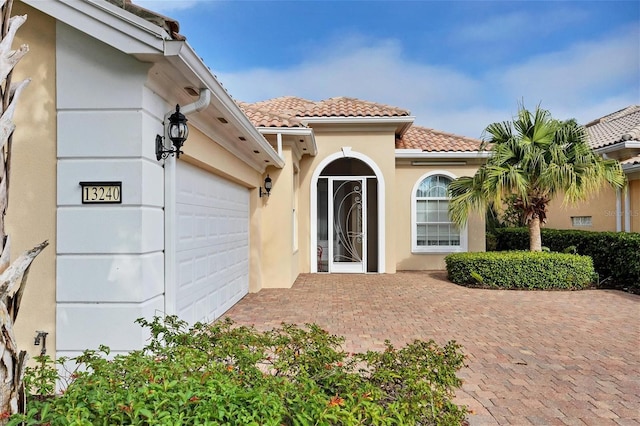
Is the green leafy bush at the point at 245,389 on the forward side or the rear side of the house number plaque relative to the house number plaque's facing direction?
on the forward side

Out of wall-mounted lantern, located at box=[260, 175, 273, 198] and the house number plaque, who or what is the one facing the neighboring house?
the wall-mounted lantern

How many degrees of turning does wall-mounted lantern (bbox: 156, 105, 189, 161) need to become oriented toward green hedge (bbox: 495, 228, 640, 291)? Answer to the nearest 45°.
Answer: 0° — it already faces it

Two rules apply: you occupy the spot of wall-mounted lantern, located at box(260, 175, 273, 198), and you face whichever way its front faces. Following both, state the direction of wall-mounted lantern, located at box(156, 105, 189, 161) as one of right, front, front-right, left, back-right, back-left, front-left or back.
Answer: right

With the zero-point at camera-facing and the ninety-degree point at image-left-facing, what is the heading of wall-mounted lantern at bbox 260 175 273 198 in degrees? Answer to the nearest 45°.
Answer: approximately 270°

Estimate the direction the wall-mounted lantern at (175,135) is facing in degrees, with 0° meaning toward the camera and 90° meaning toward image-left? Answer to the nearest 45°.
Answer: approximately 270°

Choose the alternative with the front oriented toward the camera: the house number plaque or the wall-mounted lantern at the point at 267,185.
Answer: the house number plaque

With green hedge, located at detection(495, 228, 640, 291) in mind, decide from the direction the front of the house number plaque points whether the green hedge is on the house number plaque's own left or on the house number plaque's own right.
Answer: on the house number plaque's own left

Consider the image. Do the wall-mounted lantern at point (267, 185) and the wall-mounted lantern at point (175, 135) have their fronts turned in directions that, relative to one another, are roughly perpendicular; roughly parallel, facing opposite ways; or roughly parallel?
roughly parallel

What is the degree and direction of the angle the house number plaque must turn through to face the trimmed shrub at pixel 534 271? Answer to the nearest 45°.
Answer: approximately 90° to its left

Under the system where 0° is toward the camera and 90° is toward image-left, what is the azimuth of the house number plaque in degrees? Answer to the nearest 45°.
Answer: approximately 0°

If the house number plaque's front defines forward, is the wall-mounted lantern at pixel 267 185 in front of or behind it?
behind

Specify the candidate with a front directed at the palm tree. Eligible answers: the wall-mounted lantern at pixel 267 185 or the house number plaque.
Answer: the wall-mounted lantern

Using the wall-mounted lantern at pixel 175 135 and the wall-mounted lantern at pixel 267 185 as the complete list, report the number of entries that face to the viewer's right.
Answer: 2

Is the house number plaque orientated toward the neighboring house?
no

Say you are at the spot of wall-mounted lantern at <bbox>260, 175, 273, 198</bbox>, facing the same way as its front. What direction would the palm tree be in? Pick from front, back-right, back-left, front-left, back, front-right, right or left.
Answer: front

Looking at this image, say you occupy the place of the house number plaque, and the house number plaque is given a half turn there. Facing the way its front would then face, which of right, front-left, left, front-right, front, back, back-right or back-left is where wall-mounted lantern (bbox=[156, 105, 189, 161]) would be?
right

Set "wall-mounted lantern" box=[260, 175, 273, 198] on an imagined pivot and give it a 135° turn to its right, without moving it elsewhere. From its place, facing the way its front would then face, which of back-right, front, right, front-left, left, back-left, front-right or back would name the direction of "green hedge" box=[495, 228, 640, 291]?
back-left
